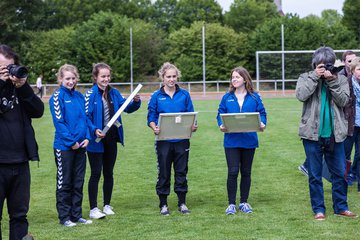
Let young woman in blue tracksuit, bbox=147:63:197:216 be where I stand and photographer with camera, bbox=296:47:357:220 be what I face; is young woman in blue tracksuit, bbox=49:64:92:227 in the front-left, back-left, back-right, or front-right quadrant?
back-right

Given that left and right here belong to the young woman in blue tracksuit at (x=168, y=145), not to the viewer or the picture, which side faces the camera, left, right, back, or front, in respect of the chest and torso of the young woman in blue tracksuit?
front

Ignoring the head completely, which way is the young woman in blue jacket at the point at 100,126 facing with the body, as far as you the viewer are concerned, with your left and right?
facing the viewer and to the right of the viewer

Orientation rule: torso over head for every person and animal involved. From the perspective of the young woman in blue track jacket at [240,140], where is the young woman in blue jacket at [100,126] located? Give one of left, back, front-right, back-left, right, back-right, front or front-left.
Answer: right

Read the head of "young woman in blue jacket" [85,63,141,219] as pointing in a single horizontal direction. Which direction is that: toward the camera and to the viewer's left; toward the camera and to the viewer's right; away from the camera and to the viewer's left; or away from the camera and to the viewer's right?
toward the camera and to the viewer's right

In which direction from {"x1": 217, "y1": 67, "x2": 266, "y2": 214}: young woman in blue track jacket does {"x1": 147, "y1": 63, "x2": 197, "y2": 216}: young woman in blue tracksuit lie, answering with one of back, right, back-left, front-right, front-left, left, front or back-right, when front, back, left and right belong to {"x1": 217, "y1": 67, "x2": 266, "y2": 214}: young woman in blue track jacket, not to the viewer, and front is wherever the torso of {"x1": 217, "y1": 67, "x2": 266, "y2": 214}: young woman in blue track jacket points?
right

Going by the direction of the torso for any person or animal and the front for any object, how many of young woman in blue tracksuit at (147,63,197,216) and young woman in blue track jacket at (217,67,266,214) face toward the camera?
2

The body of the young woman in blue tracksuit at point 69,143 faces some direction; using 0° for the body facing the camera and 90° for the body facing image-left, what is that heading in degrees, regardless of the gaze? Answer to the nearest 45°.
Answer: approximately 315°

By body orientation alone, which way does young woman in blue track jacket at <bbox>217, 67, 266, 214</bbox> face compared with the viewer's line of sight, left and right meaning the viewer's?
facing the viewer

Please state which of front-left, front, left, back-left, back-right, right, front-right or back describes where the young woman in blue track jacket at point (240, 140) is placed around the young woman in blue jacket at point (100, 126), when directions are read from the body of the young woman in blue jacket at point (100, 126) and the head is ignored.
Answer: front-left
